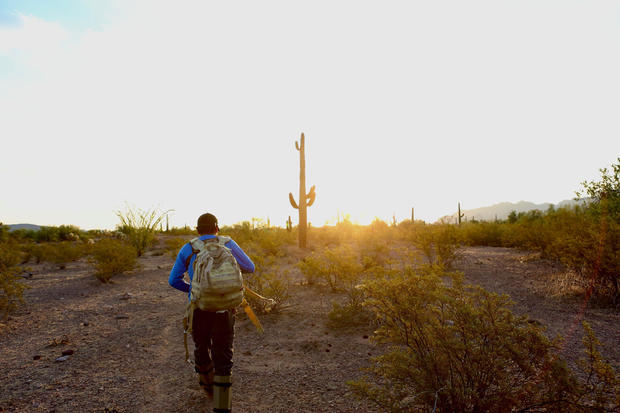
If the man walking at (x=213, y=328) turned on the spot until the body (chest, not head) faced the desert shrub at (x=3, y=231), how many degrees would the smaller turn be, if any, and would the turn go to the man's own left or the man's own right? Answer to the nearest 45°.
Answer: approximately 45° to the man's own left

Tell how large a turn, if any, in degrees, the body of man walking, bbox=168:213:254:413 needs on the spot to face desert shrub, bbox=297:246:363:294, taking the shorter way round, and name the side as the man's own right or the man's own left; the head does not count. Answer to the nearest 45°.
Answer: approximately 45° to the man's own right

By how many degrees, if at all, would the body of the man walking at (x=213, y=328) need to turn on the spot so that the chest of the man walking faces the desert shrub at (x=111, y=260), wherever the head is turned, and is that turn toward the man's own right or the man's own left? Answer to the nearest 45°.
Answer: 0° — they already face it

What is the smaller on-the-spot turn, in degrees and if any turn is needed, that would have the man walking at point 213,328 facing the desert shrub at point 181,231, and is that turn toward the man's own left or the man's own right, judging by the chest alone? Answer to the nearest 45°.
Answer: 0° — they already face it

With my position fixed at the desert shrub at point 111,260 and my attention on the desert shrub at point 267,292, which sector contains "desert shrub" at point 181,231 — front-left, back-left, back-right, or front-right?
back-left

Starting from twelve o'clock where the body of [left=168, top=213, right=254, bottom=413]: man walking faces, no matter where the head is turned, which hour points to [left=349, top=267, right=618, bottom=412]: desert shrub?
The desert shrub is roughly at 4 o'clock from the man walking.

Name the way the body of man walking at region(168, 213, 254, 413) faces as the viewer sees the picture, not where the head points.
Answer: away from the camera
